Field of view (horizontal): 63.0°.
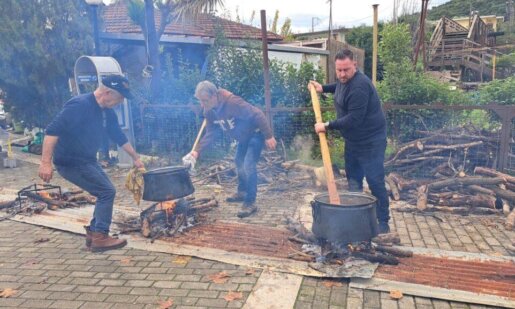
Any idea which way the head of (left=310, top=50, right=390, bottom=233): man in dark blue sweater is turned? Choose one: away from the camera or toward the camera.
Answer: toward the camera

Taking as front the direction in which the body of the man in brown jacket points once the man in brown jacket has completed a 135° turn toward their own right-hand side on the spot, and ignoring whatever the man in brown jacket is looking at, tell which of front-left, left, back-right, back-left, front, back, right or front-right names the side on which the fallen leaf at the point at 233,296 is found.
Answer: back

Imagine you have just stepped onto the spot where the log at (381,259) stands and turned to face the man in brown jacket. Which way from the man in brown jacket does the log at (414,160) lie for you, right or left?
right

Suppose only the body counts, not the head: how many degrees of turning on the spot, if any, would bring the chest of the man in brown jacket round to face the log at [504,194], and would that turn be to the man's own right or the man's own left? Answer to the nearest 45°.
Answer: approximately 135° to the man's own left

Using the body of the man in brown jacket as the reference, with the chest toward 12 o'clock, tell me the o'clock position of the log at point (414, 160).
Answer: The log is roughly at 7 o'clock from the man in brown jacket.

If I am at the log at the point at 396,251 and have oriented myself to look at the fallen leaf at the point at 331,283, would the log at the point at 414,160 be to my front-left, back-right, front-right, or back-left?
back-right

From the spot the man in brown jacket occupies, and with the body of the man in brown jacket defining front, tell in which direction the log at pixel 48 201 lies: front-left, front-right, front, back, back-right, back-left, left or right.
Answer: front-right

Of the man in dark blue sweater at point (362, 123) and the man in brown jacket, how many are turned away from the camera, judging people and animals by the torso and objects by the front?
0

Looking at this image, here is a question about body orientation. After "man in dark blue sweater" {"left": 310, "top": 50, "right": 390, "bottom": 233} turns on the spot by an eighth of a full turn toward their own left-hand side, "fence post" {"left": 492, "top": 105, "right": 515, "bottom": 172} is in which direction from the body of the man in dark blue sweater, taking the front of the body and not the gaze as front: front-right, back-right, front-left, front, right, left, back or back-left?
back-left

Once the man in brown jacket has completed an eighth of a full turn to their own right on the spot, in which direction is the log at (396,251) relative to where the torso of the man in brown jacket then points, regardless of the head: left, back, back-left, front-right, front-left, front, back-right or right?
back-left

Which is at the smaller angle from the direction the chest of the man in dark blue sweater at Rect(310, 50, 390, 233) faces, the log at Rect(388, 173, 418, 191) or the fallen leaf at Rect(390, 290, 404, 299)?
the fallen leaf

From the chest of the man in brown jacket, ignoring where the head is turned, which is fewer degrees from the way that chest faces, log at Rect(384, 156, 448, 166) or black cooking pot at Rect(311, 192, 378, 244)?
the black cooking pot

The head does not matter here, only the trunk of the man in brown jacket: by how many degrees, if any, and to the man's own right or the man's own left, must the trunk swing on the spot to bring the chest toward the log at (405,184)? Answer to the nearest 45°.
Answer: approximately 135° to the man's own left

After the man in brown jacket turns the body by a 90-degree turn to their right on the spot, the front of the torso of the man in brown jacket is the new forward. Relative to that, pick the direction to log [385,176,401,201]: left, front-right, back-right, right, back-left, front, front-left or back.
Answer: back-right

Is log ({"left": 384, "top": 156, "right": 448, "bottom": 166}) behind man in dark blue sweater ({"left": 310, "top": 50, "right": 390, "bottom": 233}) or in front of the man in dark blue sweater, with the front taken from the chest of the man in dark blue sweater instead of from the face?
behind

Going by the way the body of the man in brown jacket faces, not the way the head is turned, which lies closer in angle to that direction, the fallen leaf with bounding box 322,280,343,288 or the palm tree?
the fallen leaf

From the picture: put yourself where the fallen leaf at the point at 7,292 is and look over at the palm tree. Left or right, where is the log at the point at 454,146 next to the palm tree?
right

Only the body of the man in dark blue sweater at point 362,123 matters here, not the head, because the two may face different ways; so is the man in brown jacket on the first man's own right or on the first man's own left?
on the first man's own right

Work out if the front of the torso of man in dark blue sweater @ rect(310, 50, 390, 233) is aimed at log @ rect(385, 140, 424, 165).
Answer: no

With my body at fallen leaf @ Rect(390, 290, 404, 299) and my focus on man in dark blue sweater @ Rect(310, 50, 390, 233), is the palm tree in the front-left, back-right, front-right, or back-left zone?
front-left

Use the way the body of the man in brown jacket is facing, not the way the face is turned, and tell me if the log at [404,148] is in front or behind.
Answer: behind

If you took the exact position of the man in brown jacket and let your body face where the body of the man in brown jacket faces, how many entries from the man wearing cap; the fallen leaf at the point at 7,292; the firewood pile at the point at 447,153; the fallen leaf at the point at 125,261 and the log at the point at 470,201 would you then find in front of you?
3
